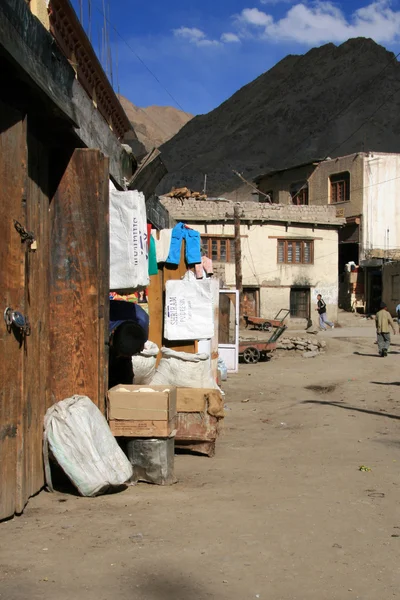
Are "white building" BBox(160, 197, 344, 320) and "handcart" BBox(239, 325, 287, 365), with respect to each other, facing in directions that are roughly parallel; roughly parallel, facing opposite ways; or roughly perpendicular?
roughly perpendicular

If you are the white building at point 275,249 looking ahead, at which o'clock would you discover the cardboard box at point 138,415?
The cardboard box is roughly at 12 o'clock from the white building.

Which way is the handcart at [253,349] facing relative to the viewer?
to the viewer's left

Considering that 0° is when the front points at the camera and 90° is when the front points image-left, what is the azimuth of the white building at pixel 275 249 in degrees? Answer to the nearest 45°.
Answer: approximately 0°

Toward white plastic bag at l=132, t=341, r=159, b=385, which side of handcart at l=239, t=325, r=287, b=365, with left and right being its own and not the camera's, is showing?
left

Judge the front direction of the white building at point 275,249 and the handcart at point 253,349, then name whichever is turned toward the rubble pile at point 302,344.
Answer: the white building

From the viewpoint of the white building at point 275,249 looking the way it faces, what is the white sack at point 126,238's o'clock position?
The white sack is roughly at 12 o'clock from the white building.

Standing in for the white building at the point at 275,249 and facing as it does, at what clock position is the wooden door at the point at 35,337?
The wooden door is roughly at 12 o'clock from the white building.

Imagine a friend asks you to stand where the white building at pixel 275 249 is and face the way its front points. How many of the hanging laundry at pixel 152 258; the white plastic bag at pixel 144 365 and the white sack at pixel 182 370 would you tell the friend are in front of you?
3

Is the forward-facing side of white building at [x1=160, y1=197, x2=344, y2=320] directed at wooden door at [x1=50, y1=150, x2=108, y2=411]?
yes
